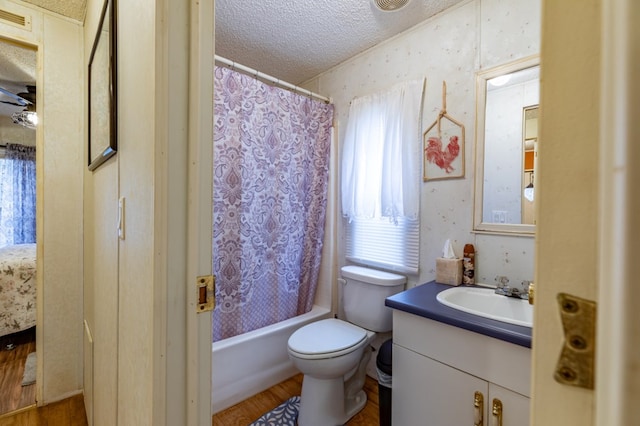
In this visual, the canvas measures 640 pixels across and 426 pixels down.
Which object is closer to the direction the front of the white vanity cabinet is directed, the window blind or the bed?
the bed

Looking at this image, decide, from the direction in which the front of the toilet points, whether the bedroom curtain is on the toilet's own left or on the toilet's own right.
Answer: on the toilet's own right

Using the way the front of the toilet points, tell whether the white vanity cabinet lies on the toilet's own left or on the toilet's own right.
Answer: on the toilet's own left

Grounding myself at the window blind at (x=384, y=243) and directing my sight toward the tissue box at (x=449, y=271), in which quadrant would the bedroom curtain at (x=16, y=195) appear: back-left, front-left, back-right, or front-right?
back-right

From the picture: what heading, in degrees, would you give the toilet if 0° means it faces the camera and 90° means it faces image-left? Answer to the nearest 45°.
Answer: approximately 45°

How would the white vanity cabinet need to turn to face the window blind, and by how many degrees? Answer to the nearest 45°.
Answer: approximately 90° to its right

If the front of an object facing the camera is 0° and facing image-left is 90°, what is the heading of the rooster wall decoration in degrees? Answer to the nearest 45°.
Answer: approximately 45°
